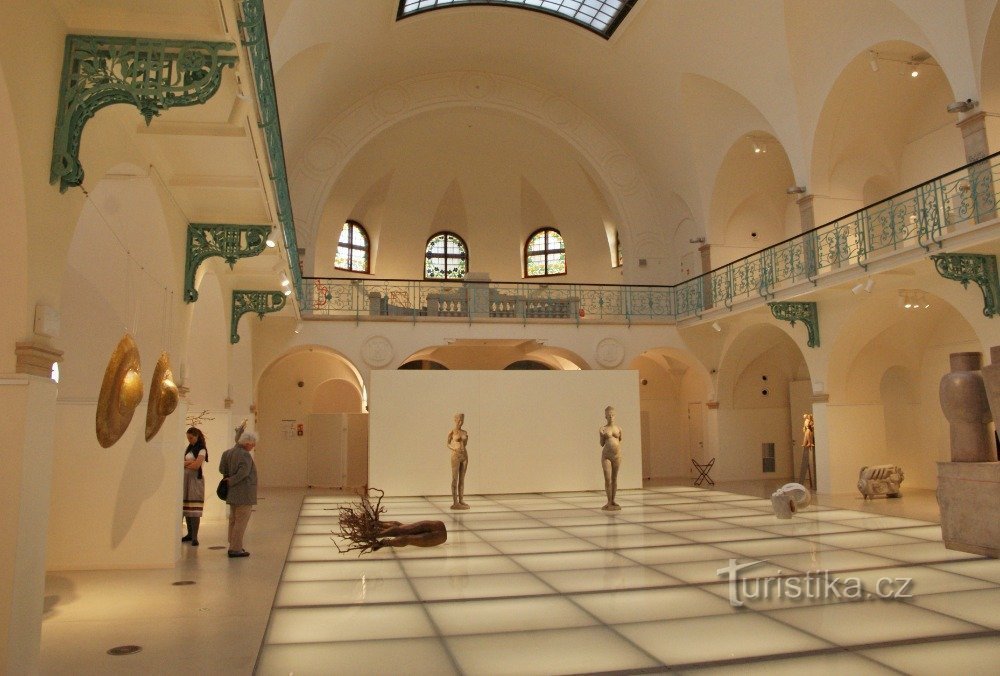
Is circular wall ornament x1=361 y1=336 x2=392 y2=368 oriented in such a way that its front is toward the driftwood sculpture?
yes

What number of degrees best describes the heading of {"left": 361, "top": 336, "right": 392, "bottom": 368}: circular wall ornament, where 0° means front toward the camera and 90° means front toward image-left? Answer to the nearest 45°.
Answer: approximately 0°

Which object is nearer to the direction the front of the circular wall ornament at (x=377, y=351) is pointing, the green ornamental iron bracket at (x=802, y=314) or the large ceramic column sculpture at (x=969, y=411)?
the large ceramic column sculpture

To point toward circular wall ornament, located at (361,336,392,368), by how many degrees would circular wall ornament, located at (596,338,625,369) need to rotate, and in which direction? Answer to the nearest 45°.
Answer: approximately 90° to its right

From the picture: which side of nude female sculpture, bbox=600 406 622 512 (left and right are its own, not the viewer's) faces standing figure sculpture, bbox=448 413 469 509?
right

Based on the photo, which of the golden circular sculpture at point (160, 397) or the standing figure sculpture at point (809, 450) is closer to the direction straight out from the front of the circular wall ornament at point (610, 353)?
the golden circular sculpture
